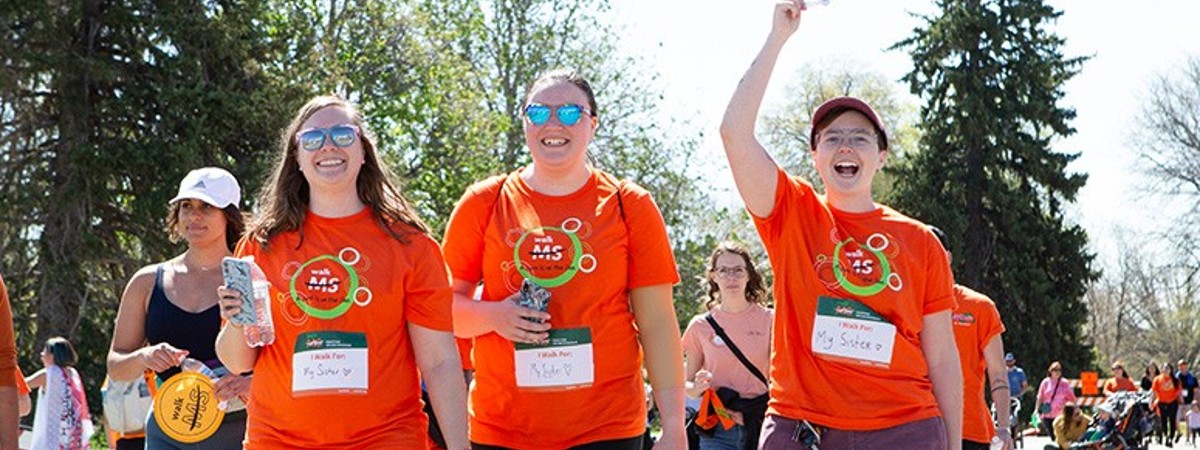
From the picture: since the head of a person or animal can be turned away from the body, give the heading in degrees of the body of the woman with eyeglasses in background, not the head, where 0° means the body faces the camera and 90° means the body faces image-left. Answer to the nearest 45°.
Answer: approximately 0°

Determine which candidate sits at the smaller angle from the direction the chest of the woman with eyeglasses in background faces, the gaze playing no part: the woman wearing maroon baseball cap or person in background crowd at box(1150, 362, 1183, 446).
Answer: the woman wearing maroon baseball cap

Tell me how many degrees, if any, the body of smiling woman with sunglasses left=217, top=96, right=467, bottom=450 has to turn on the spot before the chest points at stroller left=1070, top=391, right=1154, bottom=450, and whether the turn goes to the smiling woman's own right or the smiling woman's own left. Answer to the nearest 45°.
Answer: approximately 135° to the smiling woman's own left

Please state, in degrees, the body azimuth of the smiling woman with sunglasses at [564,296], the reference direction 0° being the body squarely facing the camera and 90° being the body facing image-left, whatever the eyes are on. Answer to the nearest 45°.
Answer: approximately 0°

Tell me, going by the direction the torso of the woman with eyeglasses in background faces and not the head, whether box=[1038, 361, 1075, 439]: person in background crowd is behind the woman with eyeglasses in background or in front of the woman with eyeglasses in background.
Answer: behind
